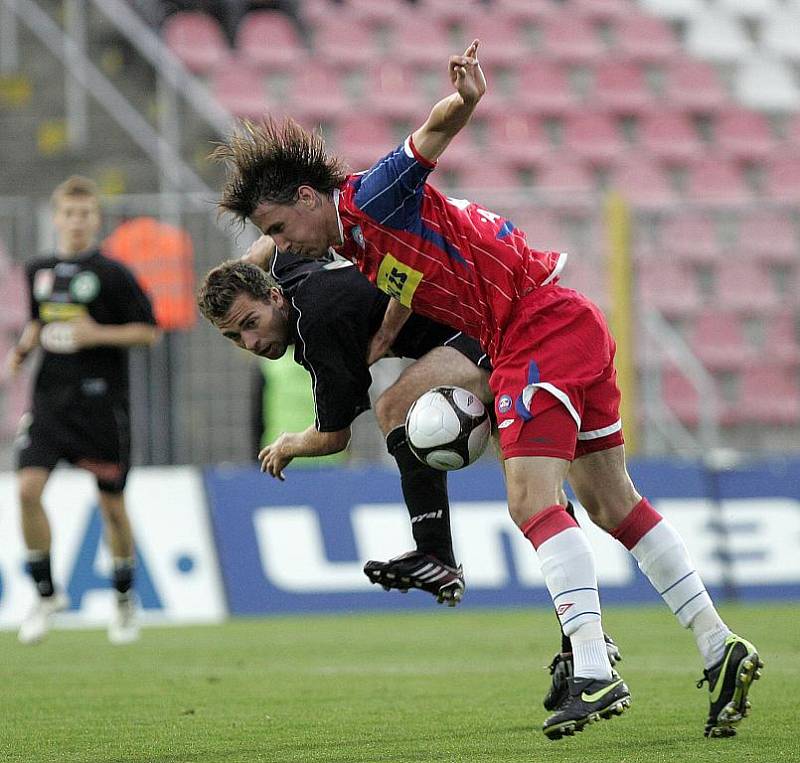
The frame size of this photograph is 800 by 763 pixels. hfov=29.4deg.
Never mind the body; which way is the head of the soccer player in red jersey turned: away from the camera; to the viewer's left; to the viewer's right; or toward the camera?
to the viewer's left

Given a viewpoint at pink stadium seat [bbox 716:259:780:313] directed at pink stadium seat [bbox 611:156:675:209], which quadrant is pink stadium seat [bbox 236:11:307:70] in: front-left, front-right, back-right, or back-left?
front-left

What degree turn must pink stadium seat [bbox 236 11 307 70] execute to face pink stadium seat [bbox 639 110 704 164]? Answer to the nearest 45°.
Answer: approximately 45° to its left

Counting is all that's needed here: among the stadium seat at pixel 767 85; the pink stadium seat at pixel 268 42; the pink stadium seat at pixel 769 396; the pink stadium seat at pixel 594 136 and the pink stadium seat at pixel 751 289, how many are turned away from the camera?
0

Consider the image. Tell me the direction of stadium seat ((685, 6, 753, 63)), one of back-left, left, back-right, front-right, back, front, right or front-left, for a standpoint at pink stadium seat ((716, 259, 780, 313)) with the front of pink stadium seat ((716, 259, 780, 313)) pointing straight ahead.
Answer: back-left

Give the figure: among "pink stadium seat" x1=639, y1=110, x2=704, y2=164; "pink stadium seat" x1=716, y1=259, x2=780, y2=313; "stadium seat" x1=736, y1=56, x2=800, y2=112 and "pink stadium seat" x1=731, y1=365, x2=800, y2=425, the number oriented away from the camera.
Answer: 0

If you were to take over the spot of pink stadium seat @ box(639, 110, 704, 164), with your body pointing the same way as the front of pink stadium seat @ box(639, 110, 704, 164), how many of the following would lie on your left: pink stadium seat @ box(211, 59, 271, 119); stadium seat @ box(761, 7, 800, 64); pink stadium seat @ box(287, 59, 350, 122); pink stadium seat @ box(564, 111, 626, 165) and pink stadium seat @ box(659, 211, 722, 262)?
1

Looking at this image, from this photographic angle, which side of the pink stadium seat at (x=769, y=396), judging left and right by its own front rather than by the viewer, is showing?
front

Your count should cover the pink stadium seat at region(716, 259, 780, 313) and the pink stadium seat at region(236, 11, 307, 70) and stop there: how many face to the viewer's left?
0

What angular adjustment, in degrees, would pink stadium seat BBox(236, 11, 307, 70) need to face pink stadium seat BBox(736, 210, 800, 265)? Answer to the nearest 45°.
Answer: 0° — it already faces it

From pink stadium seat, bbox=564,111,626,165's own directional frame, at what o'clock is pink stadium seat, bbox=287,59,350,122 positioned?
pink stadium seat, bbox=287,59,350,122 is roughly at 4 o'clock from pink stadium seat, bbox=564,111,626,165.

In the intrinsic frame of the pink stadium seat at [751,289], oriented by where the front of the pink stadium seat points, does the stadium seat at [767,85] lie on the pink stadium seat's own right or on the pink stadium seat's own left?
on the pink stadium seat's own left

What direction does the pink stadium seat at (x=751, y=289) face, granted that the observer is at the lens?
facing the viewer and to the right of the viewer

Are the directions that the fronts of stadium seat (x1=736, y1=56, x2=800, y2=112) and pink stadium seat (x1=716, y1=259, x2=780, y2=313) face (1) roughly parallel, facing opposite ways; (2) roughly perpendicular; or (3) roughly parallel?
roughly parallel

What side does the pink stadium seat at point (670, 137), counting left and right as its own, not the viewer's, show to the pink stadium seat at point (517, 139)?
right

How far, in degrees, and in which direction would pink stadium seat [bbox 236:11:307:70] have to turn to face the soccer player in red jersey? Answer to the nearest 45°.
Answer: approximately 45° to its right

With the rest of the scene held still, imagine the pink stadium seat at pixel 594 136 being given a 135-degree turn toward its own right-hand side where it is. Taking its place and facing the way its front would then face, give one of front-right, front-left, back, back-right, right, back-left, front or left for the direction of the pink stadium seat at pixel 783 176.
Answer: back
